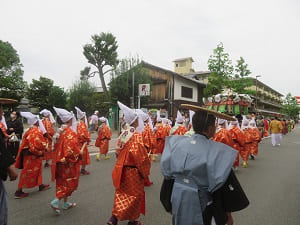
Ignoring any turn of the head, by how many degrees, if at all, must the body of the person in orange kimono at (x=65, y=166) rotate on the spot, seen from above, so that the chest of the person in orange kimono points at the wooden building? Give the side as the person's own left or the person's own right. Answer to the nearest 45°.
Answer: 0° — they already face it

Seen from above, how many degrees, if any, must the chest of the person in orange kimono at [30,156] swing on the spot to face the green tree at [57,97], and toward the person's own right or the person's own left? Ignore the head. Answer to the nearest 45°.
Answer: approximately 90° to the person's own left

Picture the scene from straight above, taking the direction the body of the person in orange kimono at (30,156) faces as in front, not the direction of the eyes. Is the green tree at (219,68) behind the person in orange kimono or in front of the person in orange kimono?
in front

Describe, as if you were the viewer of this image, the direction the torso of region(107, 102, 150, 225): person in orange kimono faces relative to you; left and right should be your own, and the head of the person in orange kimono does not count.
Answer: facing away from the viewer and to the right of the viewer

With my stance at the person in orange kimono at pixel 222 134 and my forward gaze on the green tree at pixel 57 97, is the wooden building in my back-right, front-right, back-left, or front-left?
front-right

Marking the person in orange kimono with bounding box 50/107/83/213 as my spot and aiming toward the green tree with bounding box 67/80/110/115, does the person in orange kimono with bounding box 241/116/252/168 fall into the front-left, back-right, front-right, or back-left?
front-right

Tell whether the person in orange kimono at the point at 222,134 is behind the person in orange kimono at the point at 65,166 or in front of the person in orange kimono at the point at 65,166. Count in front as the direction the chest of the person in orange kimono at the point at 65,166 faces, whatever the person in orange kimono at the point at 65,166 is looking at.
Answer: in front

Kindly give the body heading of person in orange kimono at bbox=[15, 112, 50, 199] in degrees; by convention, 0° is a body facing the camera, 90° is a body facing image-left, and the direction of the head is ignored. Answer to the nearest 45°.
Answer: approximately 270°

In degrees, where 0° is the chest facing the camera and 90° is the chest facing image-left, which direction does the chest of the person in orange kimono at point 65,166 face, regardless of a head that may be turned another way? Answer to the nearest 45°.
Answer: approximately 225°
